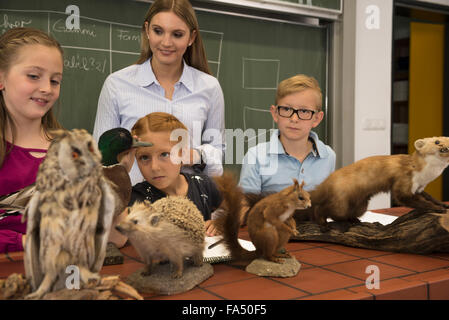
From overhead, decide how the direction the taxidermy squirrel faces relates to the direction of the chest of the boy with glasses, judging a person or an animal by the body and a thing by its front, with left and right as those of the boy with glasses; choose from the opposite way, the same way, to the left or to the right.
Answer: to the left

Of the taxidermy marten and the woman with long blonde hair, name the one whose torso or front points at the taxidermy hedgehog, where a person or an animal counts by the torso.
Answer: the woman with long blonde hair

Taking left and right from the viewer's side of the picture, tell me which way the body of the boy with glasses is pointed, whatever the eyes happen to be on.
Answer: facing the viewer

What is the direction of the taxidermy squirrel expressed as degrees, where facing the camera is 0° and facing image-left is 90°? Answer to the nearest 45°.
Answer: approximately 270°

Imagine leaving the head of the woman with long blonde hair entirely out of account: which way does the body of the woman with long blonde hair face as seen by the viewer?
toward the camera

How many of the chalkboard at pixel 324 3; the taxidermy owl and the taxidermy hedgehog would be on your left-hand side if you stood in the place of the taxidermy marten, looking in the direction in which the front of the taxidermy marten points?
1

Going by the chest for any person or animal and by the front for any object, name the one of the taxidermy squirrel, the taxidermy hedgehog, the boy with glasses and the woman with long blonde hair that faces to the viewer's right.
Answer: the taxidermy squirrel

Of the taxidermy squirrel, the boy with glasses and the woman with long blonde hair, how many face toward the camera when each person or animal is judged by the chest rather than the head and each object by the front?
2

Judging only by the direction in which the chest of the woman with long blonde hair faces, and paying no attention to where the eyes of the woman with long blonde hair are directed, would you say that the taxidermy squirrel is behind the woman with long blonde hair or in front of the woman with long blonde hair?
in front

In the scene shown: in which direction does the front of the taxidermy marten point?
to the viewer's right

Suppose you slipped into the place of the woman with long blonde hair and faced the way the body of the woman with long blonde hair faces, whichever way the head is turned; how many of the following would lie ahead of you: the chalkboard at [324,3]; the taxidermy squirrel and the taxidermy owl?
2
